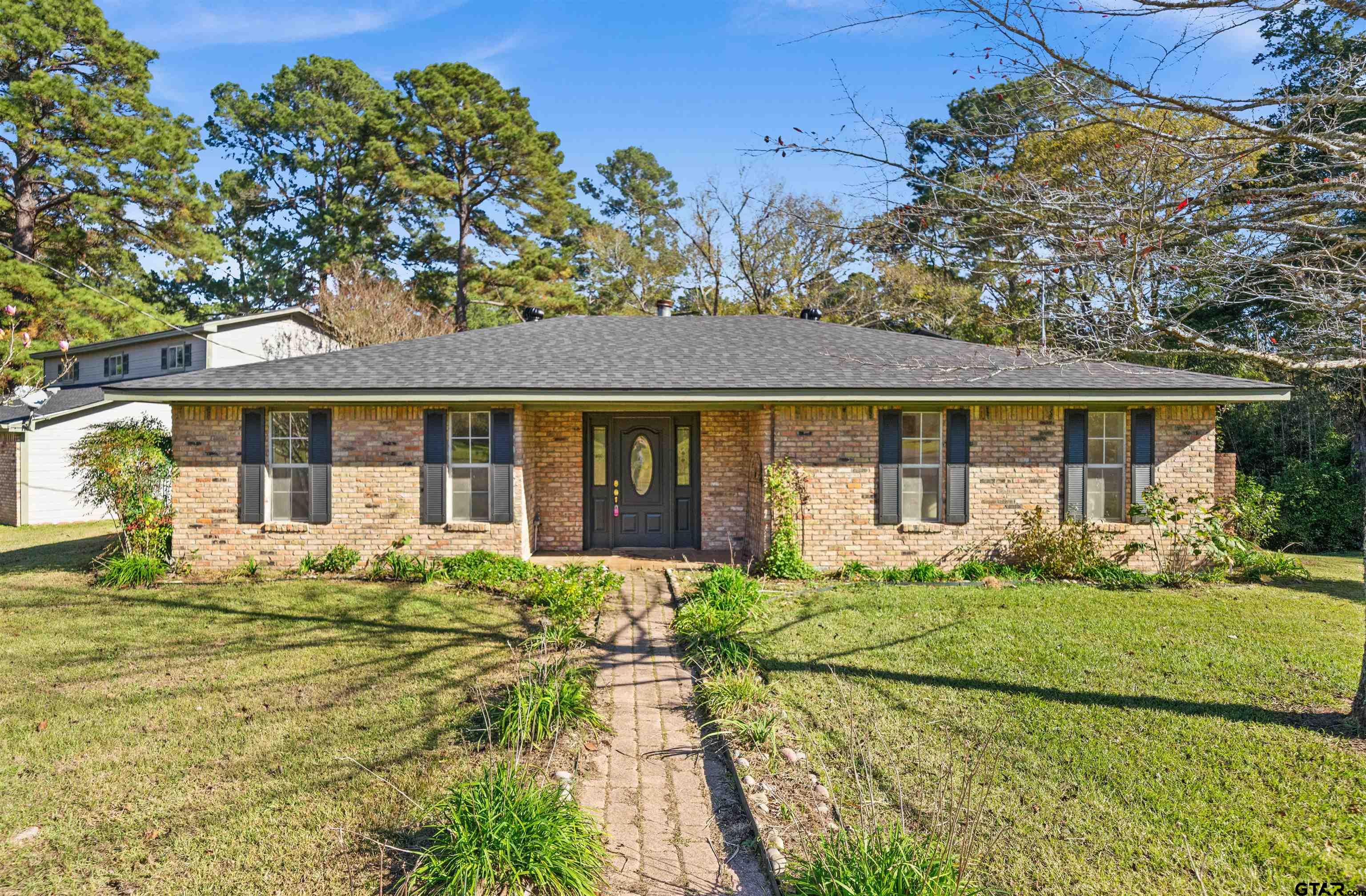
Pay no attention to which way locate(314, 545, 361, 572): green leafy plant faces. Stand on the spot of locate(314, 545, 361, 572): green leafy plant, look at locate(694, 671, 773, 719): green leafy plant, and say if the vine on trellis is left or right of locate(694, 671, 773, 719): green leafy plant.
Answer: left

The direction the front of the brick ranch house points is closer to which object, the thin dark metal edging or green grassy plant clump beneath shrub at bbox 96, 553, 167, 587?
the thin dark metal edging

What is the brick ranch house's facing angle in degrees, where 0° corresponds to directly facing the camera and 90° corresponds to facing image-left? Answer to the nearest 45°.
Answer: approximately 0°

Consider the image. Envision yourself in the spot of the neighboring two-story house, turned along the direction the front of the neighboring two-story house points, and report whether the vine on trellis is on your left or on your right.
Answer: on your left

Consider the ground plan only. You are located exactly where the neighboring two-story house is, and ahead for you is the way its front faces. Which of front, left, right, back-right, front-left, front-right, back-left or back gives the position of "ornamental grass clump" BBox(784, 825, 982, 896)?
front-left

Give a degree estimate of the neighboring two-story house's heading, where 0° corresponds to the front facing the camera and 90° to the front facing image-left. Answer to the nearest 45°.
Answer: approximately 45°

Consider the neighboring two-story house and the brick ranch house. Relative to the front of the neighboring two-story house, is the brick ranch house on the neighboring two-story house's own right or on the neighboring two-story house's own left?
on the neighboring two-story house's own left

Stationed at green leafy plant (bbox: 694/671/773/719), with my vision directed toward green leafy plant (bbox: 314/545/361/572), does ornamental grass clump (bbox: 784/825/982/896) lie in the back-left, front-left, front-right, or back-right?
back-left

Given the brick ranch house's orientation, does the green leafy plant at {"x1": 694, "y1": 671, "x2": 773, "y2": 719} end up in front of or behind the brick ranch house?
in front

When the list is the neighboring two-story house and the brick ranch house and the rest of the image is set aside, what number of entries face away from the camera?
0
